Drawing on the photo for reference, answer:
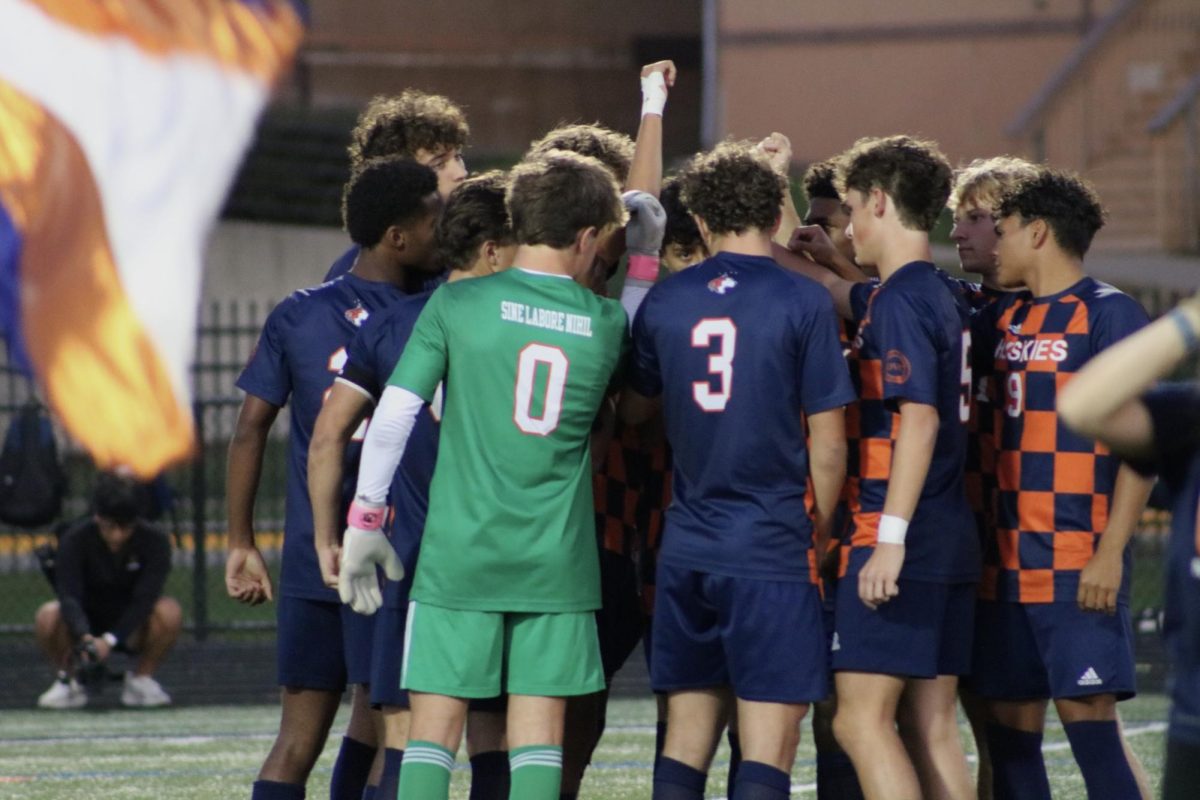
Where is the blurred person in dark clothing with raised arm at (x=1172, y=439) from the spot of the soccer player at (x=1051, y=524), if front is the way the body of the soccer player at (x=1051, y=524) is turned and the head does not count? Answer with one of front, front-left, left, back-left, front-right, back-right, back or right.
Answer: front-left

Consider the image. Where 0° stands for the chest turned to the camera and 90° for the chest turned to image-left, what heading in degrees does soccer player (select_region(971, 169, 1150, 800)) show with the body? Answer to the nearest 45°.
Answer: approximately 45°

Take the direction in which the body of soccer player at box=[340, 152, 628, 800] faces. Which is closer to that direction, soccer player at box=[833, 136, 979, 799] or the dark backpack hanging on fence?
the dark backpack hanging on fence

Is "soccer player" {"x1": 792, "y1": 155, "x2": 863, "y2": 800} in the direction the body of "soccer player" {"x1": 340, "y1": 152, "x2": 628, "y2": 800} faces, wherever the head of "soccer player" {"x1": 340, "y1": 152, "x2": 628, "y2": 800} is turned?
no

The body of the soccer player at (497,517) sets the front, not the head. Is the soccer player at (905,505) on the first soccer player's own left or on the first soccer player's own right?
on the first soccer player's own right

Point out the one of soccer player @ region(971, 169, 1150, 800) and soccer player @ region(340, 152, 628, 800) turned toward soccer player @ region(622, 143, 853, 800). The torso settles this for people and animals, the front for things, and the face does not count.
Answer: soccer player @ region(971, 169, 1150, 800)

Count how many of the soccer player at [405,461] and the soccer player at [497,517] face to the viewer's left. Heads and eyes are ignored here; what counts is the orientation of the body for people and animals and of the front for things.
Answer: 0

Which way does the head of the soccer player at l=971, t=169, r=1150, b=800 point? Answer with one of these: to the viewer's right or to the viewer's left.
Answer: to the viewer's left

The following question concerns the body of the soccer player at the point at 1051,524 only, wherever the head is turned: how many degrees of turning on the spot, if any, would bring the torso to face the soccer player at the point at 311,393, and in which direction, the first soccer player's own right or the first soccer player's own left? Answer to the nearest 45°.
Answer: approximately 45° to the first soccer player's own right

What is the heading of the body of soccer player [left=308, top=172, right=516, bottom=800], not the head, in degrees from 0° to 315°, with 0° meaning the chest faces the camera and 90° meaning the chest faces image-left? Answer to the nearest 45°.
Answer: approximately 225°

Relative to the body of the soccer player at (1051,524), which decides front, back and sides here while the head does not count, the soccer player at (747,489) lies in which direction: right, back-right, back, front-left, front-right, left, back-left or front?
front

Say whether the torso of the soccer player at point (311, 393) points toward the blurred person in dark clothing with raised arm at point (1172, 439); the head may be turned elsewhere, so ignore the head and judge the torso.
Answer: no

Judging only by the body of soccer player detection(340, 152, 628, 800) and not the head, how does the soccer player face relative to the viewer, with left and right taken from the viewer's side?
facing away from the viewer

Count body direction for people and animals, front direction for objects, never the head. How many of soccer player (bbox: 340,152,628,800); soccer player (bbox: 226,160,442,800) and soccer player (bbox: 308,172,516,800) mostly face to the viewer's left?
0
